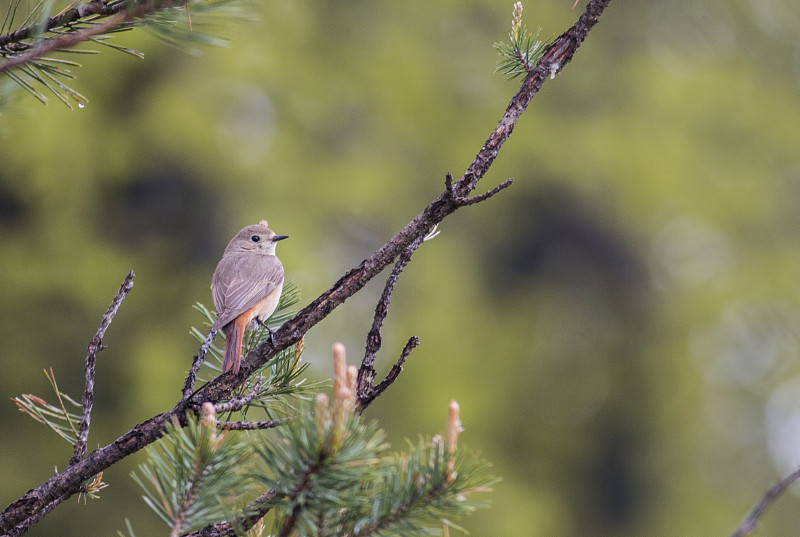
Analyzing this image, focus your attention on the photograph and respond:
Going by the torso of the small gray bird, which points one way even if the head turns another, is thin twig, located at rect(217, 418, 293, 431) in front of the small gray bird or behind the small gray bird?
behind

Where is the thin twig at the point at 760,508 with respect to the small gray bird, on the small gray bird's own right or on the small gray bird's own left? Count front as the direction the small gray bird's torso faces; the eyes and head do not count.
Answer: on the small gray bird's own right

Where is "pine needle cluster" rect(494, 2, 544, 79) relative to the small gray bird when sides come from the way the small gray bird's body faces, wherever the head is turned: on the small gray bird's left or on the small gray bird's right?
on the small gray bird's right

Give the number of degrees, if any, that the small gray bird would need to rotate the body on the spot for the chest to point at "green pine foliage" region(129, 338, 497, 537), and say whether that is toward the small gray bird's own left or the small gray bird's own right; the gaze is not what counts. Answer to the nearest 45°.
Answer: approximately 135° to the small gray bird's own right

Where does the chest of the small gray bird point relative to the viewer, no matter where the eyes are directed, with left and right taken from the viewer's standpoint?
facing away from the viewer and to the right of the viewer

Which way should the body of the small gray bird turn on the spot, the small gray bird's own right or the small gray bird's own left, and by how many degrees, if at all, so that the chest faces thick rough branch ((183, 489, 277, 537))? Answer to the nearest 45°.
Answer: approximately 135° to the small gray bird's own right
